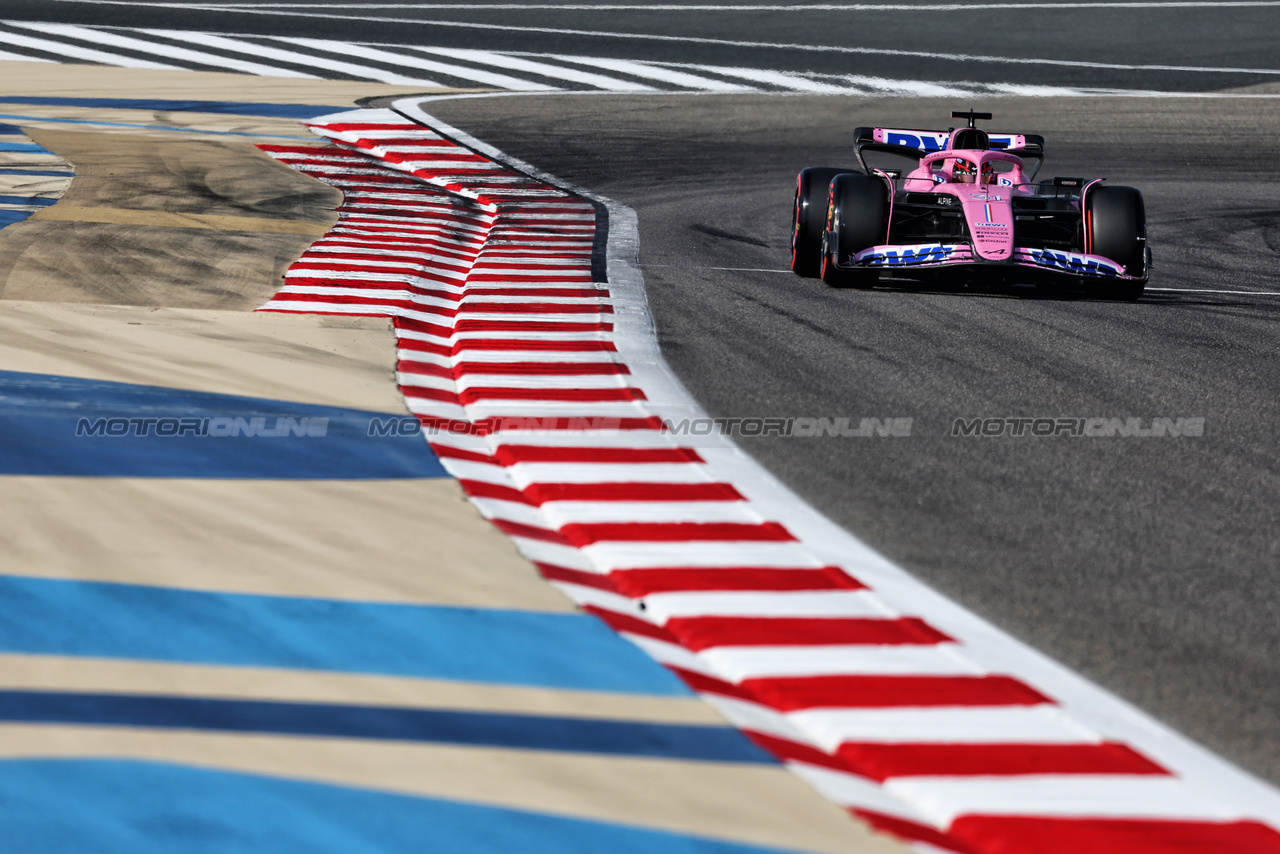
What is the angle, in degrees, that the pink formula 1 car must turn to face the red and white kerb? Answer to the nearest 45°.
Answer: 0° — it already faces it

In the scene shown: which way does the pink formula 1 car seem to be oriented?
toward the camera
